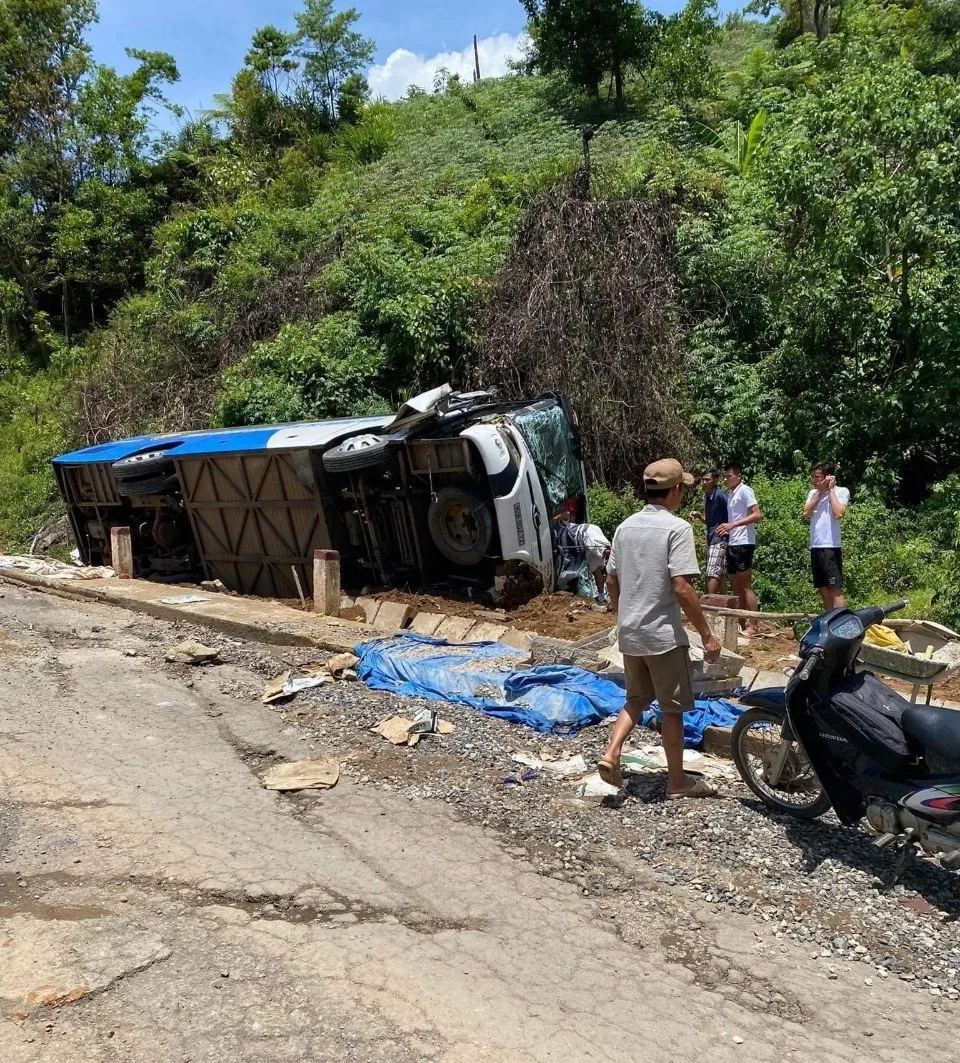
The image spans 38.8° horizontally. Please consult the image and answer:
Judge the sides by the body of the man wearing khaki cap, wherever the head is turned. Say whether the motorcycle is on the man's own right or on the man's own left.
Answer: on the man's own right

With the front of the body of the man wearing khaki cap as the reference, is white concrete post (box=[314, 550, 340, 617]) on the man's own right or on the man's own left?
on the man's own left

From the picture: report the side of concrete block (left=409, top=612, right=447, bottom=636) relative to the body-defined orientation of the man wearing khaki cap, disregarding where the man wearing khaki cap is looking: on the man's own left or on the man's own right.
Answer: on the man's own left

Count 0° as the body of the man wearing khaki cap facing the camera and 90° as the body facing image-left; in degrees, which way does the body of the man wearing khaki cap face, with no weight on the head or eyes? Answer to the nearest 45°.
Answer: approximately 225°

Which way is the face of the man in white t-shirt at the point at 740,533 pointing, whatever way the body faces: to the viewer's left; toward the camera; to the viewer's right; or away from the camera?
to the viewer's left

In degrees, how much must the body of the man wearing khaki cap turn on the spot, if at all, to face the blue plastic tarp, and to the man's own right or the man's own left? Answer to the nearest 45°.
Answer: approximately 90° to the man's own left

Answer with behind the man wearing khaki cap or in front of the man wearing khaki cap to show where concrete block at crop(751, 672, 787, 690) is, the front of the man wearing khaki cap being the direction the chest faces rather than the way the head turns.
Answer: in front

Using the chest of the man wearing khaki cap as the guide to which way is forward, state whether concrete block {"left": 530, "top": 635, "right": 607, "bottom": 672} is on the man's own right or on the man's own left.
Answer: on the man's own left

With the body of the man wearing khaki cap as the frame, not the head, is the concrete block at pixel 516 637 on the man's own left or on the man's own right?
on the man's own left
